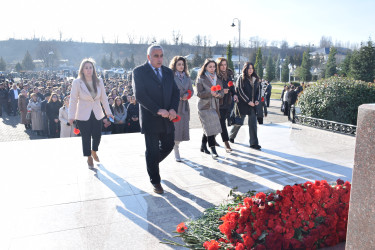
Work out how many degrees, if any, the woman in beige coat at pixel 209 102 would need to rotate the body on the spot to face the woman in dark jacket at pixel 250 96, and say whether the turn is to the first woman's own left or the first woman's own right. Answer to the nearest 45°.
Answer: approximately 90° to the first woman's own left

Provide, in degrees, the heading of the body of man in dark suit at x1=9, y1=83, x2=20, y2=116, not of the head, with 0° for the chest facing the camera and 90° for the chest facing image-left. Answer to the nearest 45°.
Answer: approximately 315°

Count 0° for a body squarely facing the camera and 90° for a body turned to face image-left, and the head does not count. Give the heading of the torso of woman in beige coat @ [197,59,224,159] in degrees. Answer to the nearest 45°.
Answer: approximately 315°

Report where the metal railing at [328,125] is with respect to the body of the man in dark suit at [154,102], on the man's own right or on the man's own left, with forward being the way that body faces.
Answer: on the man's own left

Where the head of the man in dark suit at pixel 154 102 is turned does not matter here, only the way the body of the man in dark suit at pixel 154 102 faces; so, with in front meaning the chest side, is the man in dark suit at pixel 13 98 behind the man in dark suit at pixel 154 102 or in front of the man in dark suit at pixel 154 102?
behind

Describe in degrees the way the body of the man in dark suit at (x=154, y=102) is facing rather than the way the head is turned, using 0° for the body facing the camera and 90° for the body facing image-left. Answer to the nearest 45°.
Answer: approximately 315°
